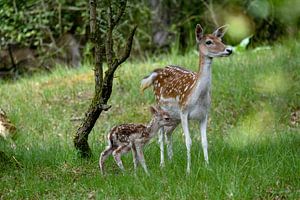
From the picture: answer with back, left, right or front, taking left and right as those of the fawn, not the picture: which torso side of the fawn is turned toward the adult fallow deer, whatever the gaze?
front

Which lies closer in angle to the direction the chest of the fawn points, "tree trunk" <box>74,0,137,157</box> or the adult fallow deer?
the adult fallow deer

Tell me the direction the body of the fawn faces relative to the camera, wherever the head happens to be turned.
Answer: to the viewer's right

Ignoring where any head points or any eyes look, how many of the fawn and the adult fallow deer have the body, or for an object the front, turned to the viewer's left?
0

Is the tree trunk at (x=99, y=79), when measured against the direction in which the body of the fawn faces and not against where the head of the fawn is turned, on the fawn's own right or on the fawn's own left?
on the fawn's own left
